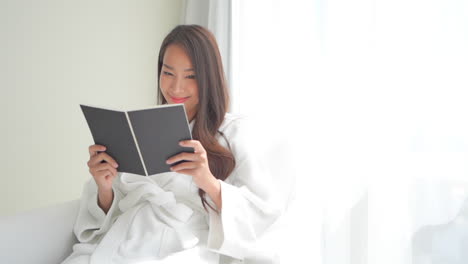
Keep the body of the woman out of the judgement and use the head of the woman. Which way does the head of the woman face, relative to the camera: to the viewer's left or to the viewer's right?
to the viewer's left

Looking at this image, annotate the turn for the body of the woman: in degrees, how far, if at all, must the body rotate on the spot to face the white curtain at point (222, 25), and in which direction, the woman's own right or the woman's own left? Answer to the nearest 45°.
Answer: approximately 135° to the woman's own right

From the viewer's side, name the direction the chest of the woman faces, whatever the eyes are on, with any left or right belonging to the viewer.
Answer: facing the viewer and to the left of the viewer
